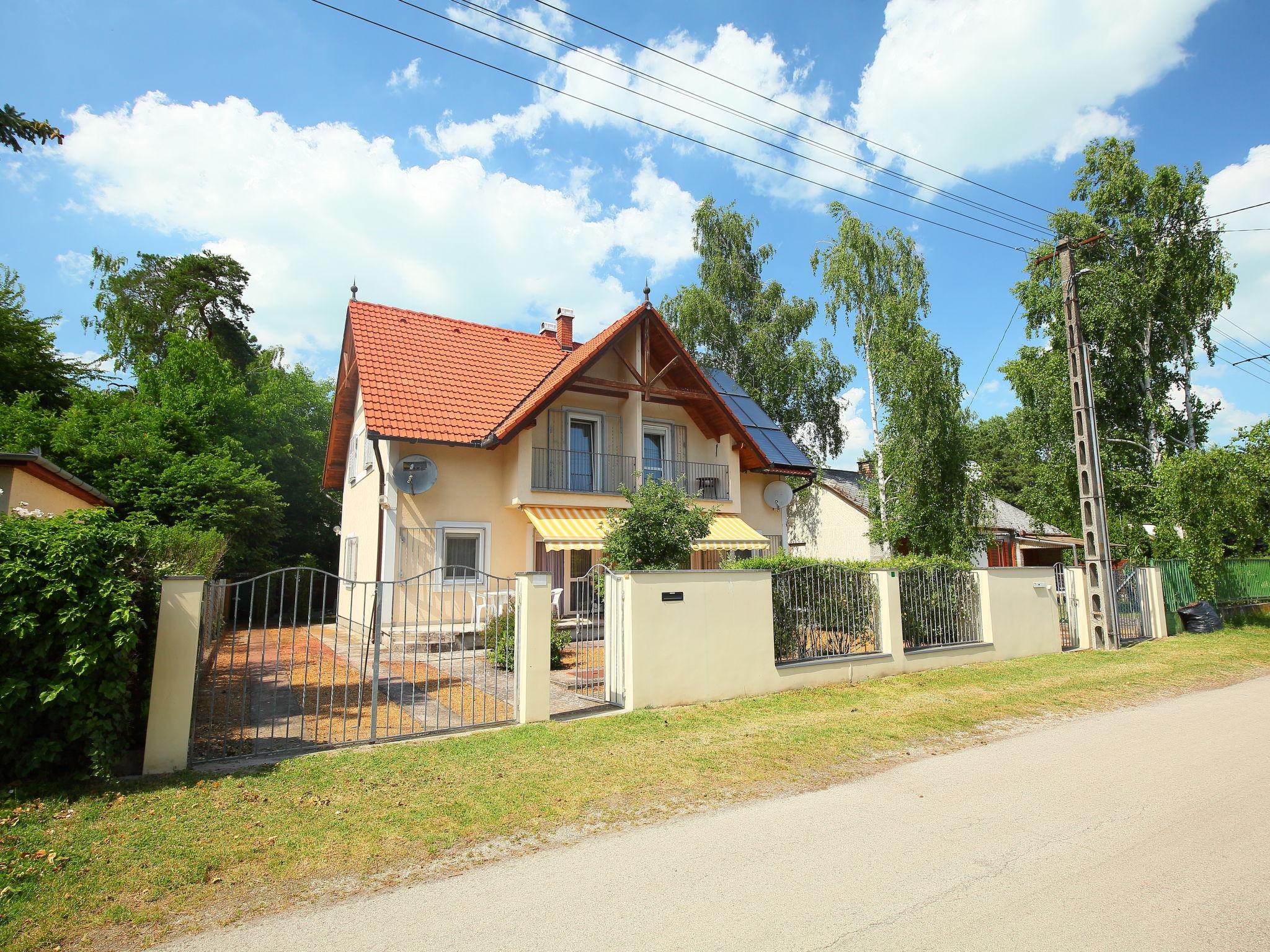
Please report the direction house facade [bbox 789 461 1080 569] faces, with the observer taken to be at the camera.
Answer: facing the viewer and to the right of the viewer

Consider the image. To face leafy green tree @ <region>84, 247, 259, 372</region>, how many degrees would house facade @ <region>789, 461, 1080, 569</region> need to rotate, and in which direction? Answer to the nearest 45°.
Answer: approximately 135° to its right

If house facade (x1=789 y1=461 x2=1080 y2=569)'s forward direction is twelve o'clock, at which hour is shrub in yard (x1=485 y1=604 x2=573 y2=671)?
The shrub in yard is roughly at 2 o'clock from the house facade.

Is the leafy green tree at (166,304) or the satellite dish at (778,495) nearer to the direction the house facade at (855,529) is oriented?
the satellite dish

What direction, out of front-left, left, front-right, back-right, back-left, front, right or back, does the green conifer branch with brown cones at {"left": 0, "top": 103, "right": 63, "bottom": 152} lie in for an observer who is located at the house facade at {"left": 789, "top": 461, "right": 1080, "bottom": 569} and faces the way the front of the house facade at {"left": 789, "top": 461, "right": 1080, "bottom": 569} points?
front-right

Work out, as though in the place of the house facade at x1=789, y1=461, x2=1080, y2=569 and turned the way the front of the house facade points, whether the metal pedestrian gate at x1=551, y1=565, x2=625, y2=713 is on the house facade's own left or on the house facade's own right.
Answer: on the house facade's own right

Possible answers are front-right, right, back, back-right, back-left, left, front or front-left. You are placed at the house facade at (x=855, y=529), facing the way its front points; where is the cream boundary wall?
front-right
